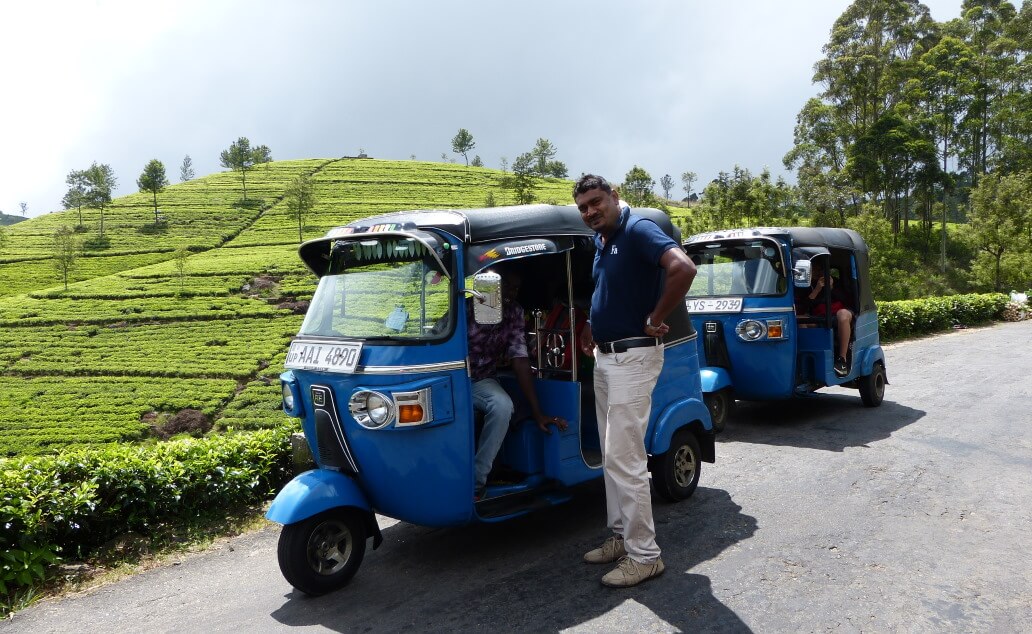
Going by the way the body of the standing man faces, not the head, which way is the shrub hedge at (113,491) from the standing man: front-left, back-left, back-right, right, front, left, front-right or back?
front-right

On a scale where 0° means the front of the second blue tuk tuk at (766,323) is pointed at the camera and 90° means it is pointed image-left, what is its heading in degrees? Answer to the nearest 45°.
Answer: approximately 45°

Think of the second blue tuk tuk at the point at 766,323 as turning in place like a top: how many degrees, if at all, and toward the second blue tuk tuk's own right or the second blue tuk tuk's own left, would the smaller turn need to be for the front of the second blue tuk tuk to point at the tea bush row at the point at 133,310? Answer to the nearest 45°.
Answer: approximately 90° to the second blue tuk tuk's own right

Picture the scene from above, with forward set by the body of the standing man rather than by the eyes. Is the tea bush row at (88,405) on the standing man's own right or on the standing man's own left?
on the standing man's own right

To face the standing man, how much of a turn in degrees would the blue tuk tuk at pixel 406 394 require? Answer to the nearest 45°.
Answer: approximately 135° to its left

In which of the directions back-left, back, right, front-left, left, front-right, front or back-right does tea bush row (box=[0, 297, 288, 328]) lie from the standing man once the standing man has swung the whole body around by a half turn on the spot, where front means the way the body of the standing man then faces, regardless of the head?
left

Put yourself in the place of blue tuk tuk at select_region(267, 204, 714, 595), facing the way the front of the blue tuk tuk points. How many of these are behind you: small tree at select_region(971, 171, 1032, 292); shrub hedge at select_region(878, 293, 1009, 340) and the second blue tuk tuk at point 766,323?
3

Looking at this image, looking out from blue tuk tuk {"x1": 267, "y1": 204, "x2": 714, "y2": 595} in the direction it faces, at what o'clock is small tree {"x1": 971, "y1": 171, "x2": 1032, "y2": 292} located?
The small tree is roughly at 6 o'clock from the blue tuk tuk.

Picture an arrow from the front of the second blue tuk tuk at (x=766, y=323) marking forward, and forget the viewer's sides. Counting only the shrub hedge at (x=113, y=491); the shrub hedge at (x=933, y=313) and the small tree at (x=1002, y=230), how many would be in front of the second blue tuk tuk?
1

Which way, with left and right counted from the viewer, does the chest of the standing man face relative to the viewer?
facing the viewer and to the left of the viewer

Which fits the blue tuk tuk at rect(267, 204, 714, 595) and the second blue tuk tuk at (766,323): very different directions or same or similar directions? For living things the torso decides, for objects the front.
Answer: same or similar directions

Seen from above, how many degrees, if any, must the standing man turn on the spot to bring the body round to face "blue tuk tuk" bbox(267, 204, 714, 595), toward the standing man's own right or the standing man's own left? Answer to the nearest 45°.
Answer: approximately 45° to the standing man's own right

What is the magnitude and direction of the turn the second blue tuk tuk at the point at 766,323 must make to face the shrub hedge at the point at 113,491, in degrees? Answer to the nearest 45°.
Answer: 0° — it already faces it

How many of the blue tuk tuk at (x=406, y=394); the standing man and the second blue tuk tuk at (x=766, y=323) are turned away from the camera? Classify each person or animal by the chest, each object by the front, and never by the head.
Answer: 0
